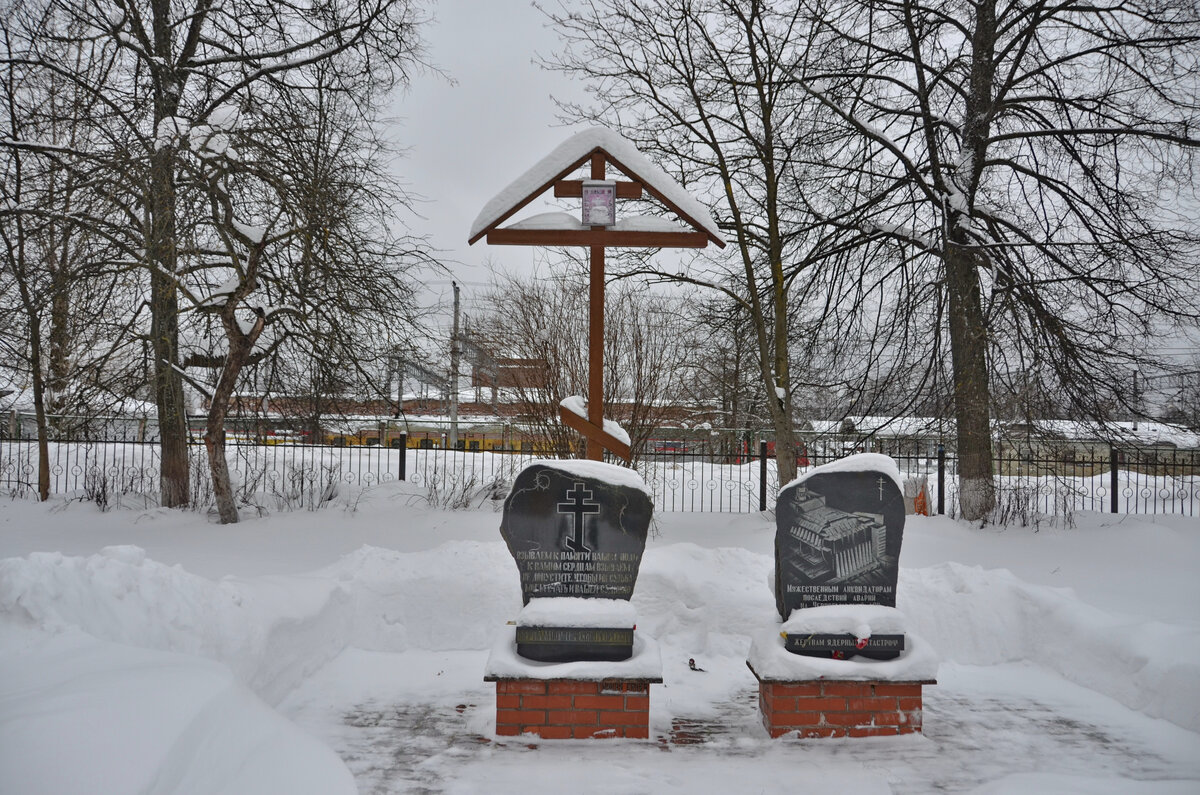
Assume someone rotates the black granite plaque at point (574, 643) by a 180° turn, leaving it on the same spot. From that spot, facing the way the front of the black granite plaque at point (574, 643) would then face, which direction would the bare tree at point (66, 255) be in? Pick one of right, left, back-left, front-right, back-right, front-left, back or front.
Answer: front-left

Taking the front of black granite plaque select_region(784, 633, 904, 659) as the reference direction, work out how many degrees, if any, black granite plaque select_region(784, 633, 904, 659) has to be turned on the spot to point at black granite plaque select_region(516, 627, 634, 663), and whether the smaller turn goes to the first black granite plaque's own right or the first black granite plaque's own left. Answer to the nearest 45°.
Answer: approximately 90° to the first black granite plaque's own right

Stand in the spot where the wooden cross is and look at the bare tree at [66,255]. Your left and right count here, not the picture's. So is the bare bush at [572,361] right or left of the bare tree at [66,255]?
right

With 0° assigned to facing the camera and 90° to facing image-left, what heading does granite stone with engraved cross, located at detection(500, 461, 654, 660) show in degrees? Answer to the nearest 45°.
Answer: approximately 0°

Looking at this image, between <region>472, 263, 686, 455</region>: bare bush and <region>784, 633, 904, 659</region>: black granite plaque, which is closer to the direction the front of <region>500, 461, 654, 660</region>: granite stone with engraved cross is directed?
the black granite plaque

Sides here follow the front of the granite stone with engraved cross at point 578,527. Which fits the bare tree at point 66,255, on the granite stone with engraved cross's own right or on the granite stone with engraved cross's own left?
on the granite stone with engraved cross's own right

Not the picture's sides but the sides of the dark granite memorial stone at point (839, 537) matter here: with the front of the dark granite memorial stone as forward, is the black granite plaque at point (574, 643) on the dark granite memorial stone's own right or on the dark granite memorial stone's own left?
on the dark granite memorial stone's own right
